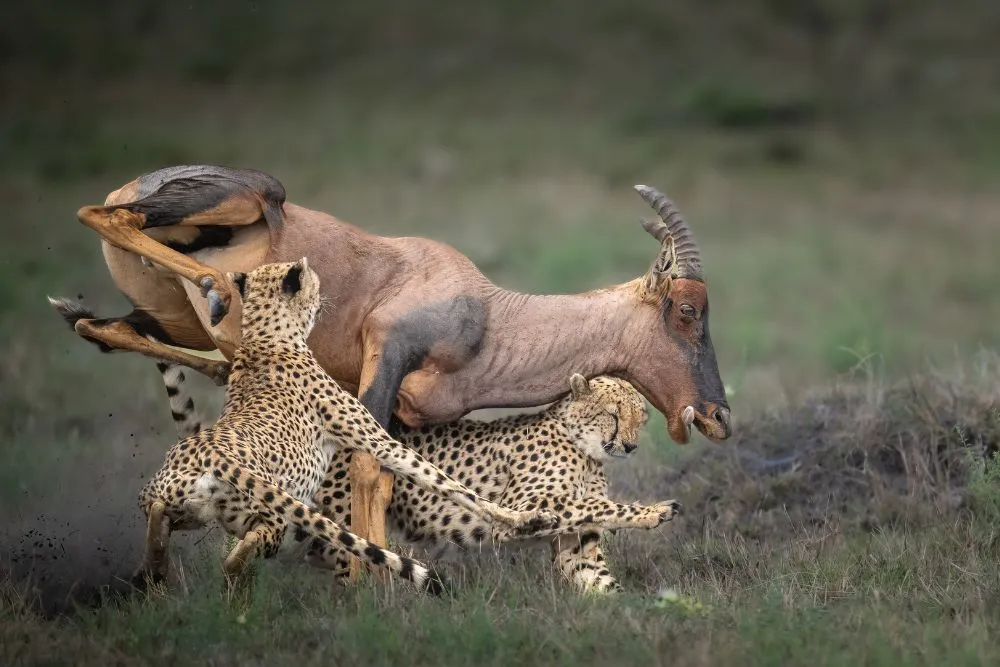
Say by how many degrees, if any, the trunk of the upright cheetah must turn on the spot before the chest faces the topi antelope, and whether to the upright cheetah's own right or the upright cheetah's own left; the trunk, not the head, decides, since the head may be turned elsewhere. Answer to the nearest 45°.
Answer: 0° — it already faces it

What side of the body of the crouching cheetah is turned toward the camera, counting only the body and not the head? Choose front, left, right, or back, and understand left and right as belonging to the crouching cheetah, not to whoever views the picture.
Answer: right

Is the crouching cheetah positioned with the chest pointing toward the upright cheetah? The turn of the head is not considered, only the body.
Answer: no

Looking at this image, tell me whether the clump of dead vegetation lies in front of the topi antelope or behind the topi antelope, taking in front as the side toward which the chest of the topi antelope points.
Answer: in front

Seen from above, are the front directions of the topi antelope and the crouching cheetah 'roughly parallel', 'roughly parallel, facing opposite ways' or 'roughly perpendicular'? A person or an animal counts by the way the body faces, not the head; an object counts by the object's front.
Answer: roughly parallel

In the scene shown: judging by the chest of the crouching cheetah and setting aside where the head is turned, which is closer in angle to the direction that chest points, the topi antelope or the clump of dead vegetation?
the clump of dead vegetation

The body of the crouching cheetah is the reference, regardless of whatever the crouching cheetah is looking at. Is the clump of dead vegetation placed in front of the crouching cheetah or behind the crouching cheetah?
in front

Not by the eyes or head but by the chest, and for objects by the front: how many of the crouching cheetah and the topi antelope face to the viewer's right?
2

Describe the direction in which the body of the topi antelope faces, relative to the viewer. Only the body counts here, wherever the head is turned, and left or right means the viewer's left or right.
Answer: facing to the right of the viewer

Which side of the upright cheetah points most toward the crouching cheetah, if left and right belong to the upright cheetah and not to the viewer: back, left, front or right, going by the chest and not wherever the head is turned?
right

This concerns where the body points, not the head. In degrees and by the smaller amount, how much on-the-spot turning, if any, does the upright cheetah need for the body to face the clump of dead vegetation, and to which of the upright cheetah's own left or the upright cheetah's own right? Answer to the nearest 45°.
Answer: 0° — it already faces it

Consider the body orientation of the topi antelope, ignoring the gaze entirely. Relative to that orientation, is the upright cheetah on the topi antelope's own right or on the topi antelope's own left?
on the topi antelope's own right

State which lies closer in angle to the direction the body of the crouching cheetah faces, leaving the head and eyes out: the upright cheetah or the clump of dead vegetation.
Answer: the clump of dead vegetation

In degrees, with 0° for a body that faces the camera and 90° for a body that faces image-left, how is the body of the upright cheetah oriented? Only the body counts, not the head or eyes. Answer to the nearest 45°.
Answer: approximately 225°
